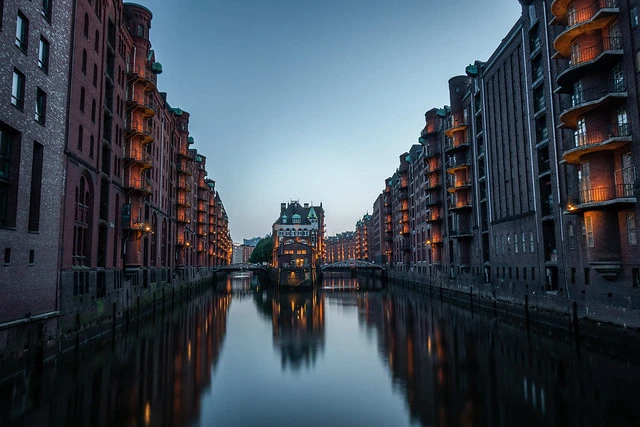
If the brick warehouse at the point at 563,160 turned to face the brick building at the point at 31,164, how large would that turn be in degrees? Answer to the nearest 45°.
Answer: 0° — it already faces it

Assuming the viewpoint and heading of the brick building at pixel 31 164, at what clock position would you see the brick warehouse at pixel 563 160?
The brick warehouse is roughly at 11 o'clock from the brick building.

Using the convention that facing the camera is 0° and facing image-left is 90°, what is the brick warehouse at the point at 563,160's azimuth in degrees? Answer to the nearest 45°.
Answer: approximately 45°

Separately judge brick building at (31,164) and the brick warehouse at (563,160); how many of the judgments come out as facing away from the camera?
0
